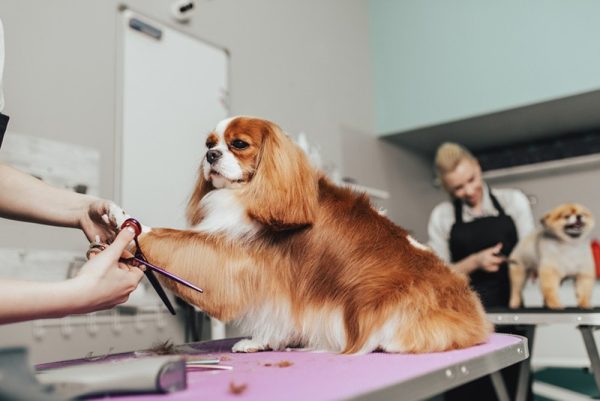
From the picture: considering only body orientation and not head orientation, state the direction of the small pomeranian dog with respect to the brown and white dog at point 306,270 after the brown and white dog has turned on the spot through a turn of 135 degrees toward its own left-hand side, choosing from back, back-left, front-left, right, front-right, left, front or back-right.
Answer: left

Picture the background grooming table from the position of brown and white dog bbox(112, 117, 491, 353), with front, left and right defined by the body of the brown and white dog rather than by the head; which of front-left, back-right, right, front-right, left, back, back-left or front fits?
back-right

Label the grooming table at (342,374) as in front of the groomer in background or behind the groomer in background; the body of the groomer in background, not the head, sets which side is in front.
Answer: in front

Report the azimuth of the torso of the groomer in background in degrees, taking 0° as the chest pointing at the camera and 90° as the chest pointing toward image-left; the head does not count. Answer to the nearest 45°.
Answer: approximately 0°

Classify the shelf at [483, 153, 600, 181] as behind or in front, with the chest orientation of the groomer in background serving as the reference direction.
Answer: behind

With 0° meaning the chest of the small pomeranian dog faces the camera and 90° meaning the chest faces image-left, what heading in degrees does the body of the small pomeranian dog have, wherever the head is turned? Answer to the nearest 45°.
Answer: approximately 315°

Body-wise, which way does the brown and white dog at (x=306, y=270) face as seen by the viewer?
to the viewer's left

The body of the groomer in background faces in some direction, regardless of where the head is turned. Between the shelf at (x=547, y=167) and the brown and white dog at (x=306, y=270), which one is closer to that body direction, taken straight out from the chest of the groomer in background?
the brown and white dog

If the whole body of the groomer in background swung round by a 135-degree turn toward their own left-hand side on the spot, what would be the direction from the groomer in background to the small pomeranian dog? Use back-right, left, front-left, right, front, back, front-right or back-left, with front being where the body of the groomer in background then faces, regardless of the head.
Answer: right

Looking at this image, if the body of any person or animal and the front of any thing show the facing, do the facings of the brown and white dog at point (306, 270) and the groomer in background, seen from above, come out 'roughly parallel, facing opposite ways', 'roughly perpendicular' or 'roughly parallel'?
roughly perpendicular

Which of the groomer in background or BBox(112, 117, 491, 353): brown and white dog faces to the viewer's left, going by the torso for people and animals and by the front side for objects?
the brown and white dog
